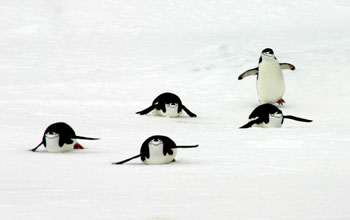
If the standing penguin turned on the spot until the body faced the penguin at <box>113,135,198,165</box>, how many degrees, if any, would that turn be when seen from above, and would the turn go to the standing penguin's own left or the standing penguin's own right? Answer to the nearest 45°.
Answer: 0° — it already faces it

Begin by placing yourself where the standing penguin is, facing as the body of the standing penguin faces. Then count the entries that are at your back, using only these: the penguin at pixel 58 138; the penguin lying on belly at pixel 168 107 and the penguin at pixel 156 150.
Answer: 0

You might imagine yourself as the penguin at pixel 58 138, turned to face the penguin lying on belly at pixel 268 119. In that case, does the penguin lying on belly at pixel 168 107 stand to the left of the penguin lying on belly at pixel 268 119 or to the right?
left

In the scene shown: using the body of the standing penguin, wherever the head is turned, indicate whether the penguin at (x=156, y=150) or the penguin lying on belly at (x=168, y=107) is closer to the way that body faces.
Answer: the penguin

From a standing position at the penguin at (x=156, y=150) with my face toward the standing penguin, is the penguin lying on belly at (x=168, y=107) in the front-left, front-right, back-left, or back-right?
front-left

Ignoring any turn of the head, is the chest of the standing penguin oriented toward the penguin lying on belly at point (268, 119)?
yes

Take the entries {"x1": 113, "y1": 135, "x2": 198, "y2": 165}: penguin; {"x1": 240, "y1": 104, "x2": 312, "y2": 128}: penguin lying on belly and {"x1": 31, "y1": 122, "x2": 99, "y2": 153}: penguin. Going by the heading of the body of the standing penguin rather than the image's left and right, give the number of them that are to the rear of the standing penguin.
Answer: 0

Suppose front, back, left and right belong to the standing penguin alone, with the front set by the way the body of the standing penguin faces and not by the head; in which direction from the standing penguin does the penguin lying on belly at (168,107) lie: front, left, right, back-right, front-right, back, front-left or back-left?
front-right

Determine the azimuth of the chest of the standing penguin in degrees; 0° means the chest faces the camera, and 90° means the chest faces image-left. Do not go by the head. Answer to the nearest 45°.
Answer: approximately 0°

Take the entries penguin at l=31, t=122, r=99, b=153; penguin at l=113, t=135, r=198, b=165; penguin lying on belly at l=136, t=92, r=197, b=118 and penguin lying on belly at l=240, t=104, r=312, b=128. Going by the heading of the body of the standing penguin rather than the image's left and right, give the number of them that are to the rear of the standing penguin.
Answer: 0

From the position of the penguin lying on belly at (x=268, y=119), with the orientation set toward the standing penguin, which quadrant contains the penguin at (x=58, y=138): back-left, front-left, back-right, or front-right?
back-left

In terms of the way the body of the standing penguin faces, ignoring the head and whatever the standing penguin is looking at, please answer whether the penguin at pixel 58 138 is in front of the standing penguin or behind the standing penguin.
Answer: in front
